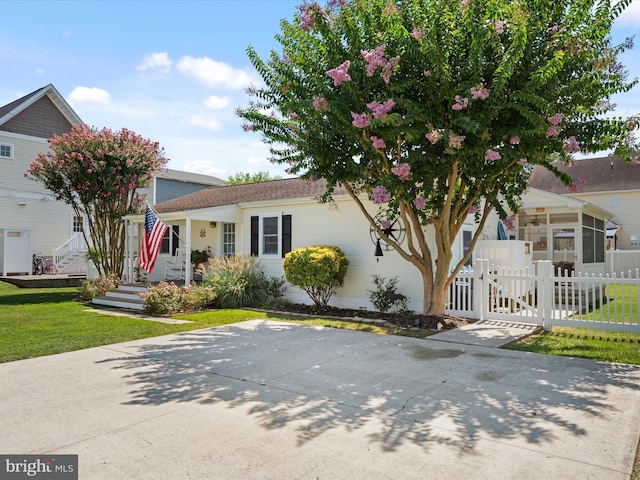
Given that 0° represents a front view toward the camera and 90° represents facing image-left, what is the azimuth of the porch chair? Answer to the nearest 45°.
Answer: approximately 45°

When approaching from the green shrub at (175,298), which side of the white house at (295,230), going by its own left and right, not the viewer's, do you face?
front

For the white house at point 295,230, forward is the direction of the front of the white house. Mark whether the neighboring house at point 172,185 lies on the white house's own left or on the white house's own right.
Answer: on the white house's own right

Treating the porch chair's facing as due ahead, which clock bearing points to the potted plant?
The potted plant is roughly at 9 o'clock from the porch chair.

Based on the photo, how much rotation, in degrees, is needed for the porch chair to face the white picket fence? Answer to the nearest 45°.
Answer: approximately 90° to its left

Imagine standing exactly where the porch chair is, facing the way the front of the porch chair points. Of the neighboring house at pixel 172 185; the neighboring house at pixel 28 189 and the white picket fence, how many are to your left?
1

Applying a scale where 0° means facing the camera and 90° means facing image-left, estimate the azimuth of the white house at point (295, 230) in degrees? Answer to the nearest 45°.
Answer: approximately 45°

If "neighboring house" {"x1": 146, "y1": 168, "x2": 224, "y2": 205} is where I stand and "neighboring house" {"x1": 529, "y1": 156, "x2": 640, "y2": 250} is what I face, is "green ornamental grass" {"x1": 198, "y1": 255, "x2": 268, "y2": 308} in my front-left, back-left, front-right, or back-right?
front-right

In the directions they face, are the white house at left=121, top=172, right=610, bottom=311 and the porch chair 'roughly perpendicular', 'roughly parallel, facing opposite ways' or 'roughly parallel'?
roughly parallel
